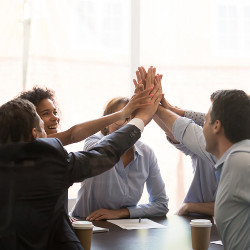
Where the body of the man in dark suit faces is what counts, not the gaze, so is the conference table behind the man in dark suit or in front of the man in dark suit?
in front

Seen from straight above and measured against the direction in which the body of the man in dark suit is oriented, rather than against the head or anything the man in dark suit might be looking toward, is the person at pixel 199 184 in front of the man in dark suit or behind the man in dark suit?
in front

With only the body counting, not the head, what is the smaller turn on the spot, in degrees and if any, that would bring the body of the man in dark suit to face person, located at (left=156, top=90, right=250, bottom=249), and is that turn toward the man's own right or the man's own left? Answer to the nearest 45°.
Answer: approximately 45° to the man's own right

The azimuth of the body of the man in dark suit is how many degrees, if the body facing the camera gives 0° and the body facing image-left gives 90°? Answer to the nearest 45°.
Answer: approximately 225°

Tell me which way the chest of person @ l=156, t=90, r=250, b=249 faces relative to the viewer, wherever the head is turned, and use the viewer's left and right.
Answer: facing away from the viewer and to the left of the viewer

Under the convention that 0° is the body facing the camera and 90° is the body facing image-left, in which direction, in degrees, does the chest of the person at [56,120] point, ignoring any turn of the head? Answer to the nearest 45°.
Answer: approximately 315°

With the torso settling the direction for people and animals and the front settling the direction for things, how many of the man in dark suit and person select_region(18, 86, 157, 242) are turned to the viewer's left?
0

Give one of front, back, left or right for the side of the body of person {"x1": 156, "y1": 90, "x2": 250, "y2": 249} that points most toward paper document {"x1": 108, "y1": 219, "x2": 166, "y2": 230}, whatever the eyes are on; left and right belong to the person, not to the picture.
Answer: front

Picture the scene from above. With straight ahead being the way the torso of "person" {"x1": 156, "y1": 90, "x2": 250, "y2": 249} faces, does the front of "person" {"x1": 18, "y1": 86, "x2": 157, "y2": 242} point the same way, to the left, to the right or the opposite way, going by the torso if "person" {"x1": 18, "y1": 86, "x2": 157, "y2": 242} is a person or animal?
the opposite way

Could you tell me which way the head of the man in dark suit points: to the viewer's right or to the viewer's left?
to the viewer's right
